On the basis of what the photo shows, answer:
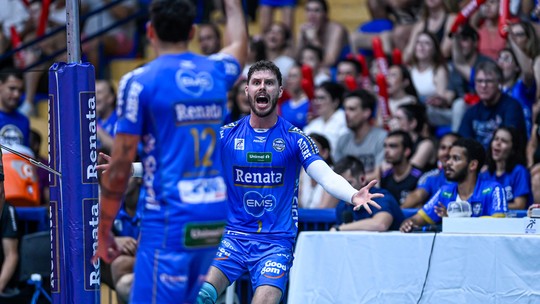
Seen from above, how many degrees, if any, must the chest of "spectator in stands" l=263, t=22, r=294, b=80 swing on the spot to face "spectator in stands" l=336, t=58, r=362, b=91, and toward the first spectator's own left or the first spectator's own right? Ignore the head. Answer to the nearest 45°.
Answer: approximately 90° to the first spectator's own left

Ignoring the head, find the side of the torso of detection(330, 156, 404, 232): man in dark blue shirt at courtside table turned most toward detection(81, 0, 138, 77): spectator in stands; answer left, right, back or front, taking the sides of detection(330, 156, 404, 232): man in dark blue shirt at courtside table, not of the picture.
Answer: right

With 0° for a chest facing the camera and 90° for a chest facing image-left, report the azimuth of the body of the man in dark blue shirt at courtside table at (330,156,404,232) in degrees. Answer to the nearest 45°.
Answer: approximately 45°

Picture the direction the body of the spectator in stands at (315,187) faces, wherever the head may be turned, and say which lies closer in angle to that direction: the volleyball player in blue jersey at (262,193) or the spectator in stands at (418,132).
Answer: the volleyball player in blue jersey

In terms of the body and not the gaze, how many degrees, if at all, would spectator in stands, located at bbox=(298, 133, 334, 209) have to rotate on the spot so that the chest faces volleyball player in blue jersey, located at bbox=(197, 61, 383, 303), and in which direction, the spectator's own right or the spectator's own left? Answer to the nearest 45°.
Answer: approximately 45° to the spectator's own left

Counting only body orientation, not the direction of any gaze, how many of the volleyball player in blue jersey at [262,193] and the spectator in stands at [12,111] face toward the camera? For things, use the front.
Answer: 2

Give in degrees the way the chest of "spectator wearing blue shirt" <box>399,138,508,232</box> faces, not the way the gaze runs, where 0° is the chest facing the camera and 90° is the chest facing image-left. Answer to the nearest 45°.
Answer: approximately 45°

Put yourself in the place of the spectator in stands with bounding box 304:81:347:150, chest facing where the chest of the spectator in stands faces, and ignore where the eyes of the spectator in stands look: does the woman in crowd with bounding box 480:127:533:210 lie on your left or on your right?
on your left

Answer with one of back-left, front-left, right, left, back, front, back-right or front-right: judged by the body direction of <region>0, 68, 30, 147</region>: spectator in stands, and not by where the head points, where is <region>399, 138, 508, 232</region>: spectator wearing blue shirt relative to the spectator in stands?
front-left
